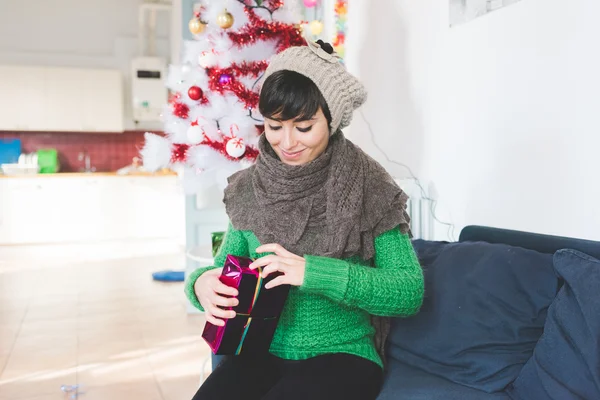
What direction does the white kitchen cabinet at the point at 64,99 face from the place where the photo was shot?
facing the viewer

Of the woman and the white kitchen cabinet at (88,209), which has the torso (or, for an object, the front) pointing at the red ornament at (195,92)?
the white kitchen cabinet

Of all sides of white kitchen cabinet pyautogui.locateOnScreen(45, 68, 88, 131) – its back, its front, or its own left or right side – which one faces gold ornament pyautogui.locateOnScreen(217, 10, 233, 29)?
front

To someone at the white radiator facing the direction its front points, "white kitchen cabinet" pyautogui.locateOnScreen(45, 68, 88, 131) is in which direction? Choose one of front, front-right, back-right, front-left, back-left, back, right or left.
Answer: right

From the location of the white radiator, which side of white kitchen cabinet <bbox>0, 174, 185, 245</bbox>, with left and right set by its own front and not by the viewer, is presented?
front

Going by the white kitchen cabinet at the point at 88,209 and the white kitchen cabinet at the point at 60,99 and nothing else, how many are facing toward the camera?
2

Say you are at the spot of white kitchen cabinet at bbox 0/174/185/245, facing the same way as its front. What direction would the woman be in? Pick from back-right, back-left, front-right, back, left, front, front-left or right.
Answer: front

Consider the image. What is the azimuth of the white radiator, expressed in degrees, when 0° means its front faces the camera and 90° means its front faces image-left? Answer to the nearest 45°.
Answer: approximately 45°

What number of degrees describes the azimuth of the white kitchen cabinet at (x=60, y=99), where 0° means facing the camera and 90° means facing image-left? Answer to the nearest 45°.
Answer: approximately 0°

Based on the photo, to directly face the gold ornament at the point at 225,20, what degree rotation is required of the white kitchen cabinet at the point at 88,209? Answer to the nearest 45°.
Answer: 0° — it already faces it

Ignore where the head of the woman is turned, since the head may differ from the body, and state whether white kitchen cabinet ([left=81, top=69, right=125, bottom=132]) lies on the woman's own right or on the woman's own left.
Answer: on the woman's own right

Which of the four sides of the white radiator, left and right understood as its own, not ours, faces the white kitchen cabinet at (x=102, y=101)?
right

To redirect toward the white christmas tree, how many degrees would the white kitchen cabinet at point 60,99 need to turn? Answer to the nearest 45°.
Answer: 0° — it already faces it

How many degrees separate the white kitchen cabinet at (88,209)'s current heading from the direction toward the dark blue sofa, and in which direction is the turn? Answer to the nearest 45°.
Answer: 0° — it already faces it

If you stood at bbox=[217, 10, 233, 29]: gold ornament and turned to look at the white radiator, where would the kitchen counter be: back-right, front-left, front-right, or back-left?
back-left

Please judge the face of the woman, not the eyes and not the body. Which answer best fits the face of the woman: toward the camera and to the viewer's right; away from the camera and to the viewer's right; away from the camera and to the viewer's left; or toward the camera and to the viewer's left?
toward the camera and to the viewer's left

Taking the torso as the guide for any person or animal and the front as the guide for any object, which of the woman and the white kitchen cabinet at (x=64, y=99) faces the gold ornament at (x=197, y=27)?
the white kitchen cabinet

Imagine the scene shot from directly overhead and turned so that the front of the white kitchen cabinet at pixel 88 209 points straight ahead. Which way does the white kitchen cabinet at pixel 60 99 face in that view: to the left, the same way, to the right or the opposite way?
the same way

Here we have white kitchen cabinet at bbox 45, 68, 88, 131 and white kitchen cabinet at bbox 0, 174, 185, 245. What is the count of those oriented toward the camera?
2

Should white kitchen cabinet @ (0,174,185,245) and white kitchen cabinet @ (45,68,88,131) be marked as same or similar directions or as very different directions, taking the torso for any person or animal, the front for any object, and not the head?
same or similar directions

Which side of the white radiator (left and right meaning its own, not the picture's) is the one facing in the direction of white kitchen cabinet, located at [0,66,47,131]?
right
